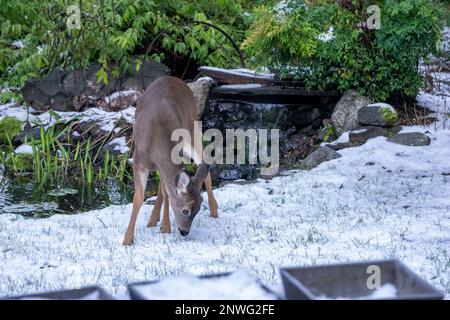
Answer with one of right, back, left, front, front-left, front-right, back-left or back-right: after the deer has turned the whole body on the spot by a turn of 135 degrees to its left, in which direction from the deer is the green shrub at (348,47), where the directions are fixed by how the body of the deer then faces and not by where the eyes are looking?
front

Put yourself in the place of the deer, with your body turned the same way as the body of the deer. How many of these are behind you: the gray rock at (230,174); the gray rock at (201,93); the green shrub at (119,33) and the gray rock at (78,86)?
4

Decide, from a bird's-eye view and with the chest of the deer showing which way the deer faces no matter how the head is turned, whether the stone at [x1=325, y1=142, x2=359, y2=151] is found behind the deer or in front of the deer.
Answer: behind

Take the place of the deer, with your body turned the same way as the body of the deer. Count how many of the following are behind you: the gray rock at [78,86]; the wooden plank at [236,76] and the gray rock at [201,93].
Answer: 3

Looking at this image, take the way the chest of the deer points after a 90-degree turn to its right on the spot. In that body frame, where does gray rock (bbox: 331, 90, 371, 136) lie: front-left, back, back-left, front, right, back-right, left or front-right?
back-right

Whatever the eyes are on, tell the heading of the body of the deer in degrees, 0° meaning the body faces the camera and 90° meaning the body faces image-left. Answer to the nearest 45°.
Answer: approximately 0°

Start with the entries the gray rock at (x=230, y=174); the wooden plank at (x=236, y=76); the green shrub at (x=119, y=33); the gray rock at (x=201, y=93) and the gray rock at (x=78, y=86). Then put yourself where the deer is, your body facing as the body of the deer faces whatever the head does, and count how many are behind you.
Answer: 5

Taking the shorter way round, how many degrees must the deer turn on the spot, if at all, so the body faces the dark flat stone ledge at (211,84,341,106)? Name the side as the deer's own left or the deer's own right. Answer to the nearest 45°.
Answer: approximately 180°

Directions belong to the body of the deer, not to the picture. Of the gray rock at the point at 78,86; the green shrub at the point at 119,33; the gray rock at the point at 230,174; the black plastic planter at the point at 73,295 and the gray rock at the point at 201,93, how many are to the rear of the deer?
4

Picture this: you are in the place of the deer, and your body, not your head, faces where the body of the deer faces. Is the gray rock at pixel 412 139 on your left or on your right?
on your left

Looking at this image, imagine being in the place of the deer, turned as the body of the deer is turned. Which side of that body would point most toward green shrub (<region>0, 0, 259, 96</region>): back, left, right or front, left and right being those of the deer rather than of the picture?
back

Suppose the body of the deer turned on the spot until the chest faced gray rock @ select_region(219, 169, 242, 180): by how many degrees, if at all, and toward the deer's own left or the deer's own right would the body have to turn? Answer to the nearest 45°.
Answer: approximately 180°

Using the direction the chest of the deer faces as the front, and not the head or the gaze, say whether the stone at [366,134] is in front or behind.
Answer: behind

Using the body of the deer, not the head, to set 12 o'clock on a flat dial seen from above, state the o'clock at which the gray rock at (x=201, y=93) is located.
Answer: The gray rock is roughly at 6 o'clock from the deer.

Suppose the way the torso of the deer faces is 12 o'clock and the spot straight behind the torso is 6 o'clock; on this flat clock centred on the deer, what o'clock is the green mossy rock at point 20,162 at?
The green mossy rock is roughly at 5 o'clock from the deer.
